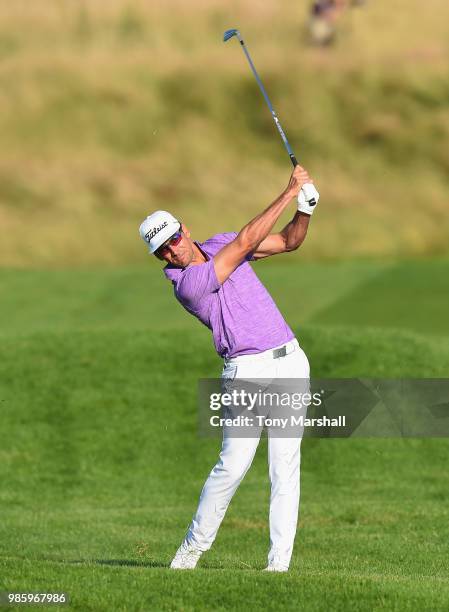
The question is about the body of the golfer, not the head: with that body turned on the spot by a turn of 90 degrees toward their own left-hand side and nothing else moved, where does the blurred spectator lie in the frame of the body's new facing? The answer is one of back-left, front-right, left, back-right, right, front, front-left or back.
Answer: left

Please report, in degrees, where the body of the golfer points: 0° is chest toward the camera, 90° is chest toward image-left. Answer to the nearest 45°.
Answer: approximately 0°
